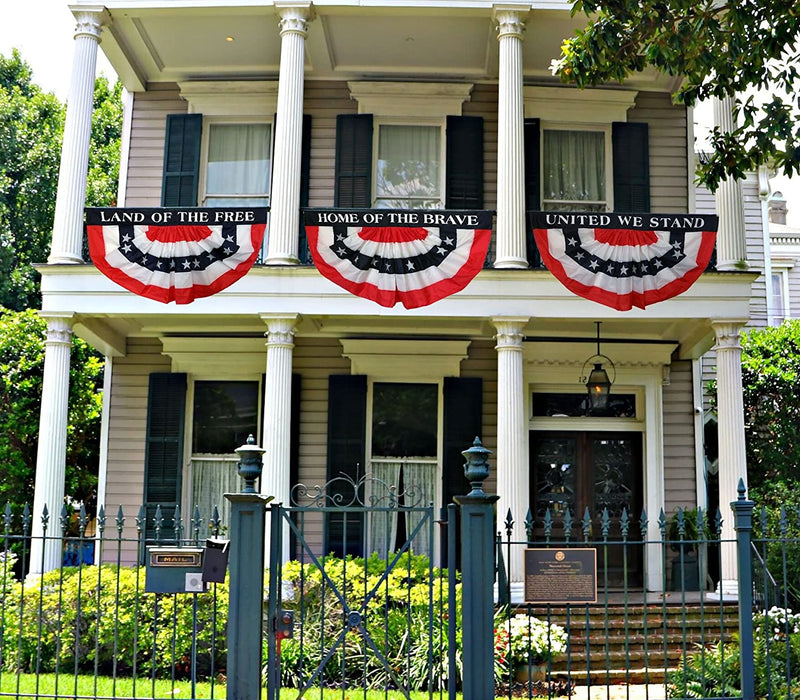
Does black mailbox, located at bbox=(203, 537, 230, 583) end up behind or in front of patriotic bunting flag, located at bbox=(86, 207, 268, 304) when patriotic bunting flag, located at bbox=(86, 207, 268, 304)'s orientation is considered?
in front

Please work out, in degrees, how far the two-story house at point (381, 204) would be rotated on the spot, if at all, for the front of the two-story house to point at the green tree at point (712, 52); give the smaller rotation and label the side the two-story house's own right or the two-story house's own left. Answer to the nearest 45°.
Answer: approximately 45° to the two-story house's own left

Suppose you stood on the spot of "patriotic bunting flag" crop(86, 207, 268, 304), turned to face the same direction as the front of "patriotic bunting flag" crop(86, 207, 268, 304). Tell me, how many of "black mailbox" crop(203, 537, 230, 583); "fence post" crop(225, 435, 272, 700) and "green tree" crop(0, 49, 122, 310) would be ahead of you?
2

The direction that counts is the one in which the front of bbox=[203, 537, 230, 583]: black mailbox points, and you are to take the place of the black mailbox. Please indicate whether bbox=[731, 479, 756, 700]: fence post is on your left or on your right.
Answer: on your left

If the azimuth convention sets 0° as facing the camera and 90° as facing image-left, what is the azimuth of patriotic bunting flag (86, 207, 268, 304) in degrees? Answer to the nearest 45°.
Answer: approximately 0°
